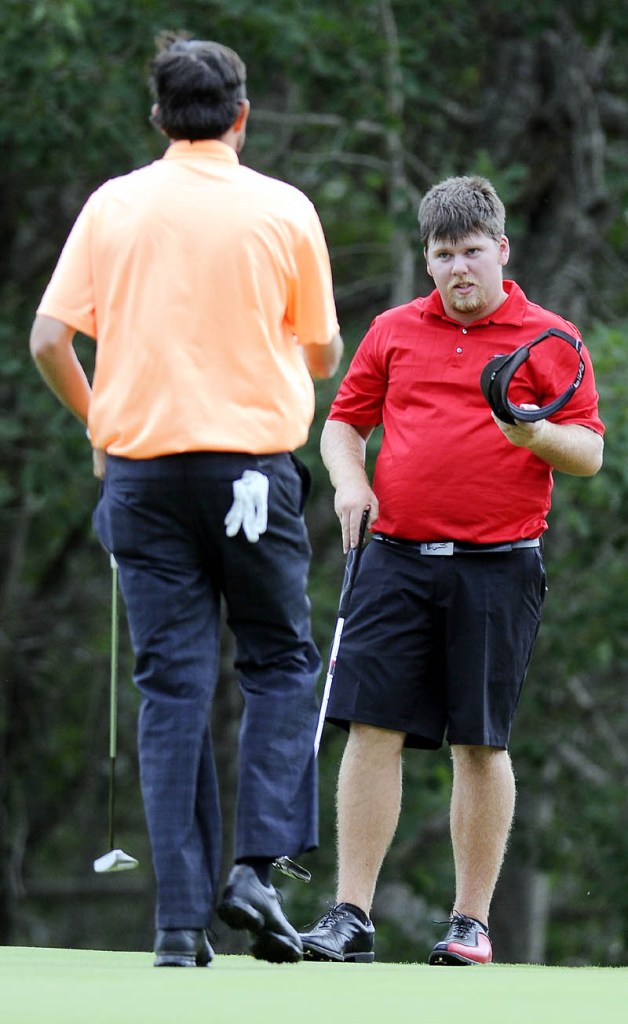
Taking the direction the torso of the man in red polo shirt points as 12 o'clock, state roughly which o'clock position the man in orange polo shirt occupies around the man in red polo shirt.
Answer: The man in orange polo shirt is roughly at 1 o'clock from the man in red polo shirt.

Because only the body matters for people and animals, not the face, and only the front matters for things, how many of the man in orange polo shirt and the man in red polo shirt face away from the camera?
1

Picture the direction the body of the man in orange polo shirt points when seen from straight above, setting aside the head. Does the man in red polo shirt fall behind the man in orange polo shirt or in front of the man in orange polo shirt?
in front

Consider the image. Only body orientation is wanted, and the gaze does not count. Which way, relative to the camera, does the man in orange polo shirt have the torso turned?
away from the camera

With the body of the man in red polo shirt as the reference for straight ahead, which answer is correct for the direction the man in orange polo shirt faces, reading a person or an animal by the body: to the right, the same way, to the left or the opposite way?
the opposite way

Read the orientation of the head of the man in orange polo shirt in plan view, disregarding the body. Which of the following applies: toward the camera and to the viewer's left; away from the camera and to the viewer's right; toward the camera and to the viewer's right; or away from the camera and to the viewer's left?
away from the camera and to the viewer's right

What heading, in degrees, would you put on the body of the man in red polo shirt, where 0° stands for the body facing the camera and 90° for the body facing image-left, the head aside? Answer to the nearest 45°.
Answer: approximately 0°
